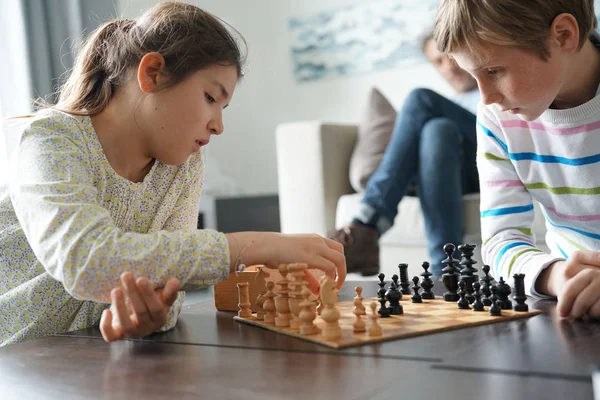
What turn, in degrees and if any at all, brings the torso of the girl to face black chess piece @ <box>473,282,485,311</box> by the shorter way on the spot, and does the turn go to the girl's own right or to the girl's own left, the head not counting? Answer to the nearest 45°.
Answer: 0° — they already face it

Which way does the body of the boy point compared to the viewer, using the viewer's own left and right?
facing the viewer and to the left of the viewer

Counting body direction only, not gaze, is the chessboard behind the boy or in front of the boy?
in front

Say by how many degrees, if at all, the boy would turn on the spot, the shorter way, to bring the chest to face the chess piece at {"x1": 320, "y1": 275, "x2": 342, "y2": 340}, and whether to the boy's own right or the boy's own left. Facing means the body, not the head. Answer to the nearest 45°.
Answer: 0° — they already face it

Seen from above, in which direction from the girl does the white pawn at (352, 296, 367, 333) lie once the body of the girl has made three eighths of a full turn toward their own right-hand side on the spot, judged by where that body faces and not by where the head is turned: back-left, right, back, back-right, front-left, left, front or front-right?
back-left

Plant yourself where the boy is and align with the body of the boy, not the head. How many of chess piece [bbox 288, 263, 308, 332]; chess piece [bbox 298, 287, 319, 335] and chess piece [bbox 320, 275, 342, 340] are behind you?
0

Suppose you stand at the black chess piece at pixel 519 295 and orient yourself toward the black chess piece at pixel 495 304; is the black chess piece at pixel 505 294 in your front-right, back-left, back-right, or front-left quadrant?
front-right

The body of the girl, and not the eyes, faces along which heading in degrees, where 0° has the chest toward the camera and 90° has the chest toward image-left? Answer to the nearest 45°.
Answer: approximately 315°

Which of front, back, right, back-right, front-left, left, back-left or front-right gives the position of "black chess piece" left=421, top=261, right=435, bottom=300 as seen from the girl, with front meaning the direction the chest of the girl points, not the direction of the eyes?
front-left

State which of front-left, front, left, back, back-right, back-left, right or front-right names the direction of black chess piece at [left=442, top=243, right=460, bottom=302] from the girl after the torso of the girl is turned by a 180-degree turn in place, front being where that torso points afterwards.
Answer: back-right

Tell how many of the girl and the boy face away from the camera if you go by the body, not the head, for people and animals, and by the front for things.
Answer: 0

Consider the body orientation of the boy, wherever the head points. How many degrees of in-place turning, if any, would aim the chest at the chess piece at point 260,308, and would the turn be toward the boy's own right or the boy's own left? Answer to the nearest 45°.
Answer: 0° — they already face it

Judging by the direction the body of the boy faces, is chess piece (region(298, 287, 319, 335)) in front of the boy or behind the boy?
in front

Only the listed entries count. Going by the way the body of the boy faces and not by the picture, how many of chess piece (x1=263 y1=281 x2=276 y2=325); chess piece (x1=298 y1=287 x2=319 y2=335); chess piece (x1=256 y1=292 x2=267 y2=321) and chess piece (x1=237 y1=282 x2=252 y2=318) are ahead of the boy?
4
